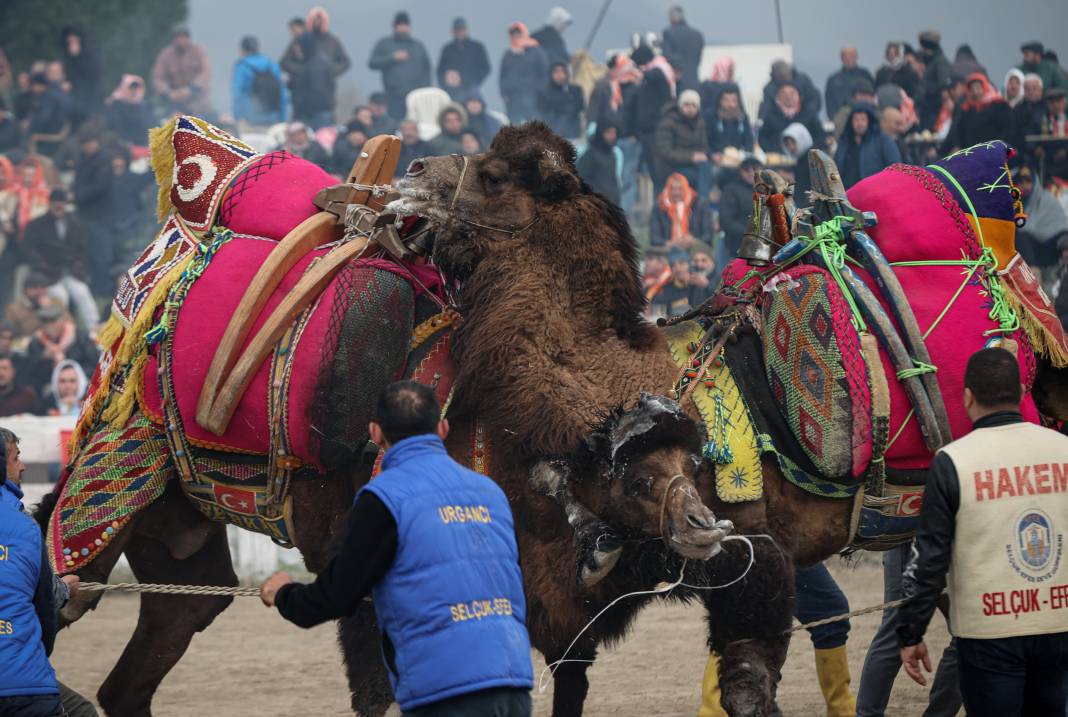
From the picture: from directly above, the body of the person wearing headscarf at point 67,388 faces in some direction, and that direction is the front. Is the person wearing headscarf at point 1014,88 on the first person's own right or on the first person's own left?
on the first person's own left

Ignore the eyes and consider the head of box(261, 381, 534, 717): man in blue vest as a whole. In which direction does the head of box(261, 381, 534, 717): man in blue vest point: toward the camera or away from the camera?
away from the camera

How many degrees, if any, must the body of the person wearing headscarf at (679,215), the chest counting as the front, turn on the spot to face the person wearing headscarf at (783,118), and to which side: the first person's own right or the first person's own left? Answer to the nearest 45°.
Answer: approximately 135° to the first person's own left

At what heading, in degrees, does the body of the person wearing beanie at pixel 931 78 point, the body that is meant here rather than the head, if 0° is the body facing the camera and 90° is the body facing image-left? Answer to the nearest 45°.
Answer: approximately 45°
